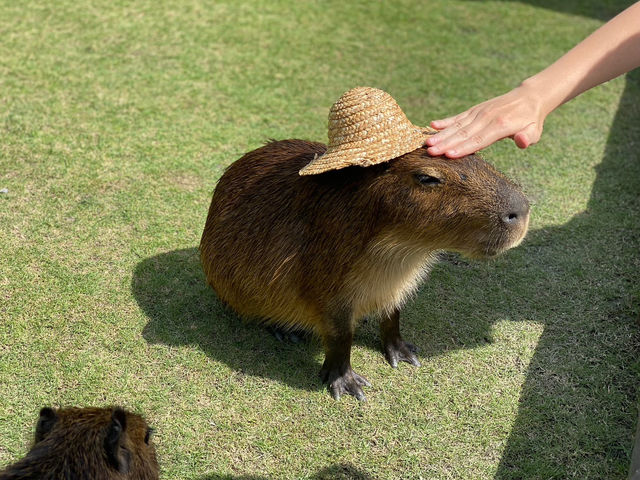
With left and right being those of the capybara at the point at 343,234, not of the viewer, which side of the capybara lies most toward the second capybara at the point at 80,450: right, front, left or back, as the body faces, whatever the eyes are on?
right

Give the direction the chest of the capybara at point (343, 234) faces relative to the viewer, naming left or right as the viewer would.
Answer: facing the viewer and to the right of the viewer

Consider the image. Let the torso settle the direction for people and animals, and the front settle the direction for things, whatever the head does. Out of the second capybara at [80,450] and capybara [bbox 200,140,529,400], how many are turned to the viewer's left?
0

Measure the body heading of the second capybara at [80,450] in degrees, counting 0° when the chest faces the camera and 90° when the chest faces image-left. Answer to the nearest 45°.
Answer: approximately 225°

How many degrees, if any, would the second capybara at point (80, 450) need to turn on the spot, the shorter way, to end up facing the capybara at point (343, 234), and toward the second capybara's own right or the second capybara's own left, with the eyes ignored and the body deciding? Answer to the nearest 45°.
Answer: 0° — it already faces it
